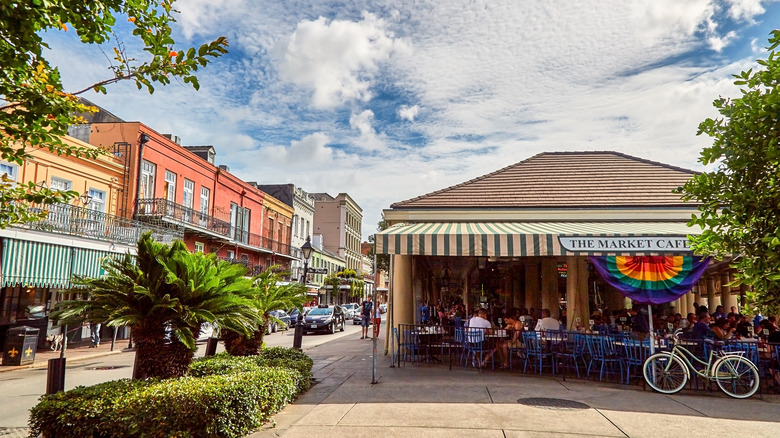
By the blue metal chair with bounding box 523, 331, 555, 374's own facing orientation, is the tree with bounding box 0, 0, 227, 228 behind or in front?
behind

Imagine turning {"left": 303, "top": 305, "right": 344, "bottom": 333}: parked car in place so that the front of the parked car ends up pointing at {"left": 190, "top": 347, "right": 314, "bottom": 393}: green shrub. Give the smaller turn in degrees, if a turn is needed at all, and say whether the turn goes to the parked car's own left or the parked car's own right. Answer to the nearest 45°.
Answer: approximately 45° to the parked car's own left

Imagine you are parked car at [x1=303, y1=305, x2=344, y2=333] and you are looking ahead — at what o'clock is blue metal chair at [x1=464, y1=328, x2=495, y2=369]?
The blue metal chair is roughly at 10 o'clock from the parked car.

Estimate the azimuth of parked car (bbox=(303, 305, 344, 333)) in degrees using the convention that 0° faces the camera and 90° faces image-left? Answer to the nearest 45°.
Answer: approximately 45°

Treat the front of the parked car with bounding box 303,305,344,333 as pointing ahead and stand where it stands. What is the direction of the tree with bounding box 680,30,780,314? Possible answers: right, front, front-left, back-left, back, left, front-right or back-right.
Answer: front-left

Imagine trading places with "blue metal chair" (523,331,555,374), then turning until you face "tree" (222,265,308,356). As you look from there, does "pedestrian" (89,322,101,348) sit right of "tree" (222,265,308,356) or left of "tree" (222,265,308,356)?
right

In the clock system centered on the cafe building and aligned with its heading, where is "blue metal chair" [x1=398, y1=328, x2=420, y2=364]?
The blue metal chair is roughly at 2 o'clock from the cafe building.

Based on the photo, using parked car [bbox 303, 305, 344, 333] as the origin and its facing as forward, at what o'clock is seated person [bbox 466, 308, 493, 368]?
The seated person is roughly at 10 o'clock from the parked car.

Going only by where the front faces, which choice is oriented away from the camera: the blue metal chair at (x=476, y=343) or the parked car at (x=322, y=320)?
the blue metal chair

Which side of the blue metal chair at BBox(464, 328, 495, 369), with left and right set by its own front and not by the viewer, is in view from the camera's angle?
back

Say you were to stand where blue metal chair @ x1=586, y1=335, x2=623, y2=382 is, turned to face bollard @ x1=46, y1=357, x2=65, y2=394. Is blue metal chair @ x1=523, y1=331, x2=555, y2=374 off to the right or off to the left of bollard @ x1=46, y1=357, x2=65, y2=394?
right

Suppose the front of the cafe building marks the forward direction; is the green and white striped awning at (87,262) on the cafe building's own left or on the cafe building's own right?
on the cafe building's own right
